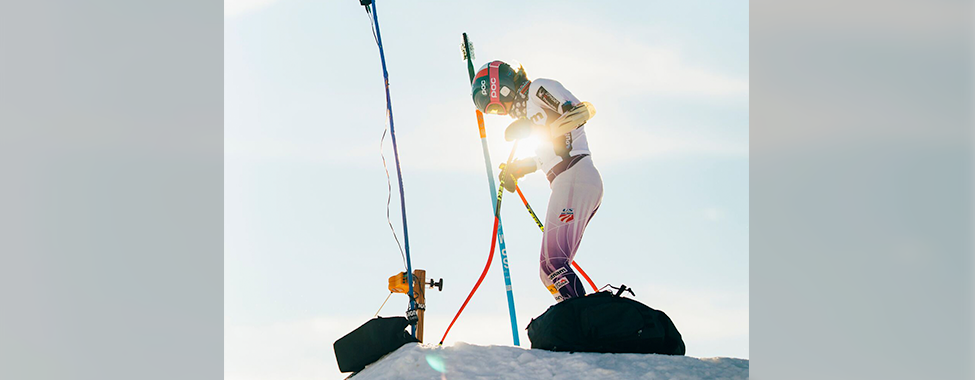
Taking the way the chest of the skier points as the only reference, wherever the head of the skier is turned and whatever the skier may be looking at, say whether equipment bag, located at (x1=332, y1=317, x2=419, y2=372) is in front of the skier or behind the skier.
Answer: in front

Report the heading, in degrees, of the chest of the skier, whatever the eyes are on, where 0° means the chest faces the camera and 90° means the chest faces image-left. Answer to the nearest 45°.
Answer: approximately 90°

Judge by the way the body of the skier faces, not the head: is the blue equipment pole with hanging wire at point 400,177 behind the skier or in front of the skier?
in front

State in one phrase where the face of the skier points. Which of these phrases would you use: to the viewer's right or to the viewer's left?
to the viewer's left
